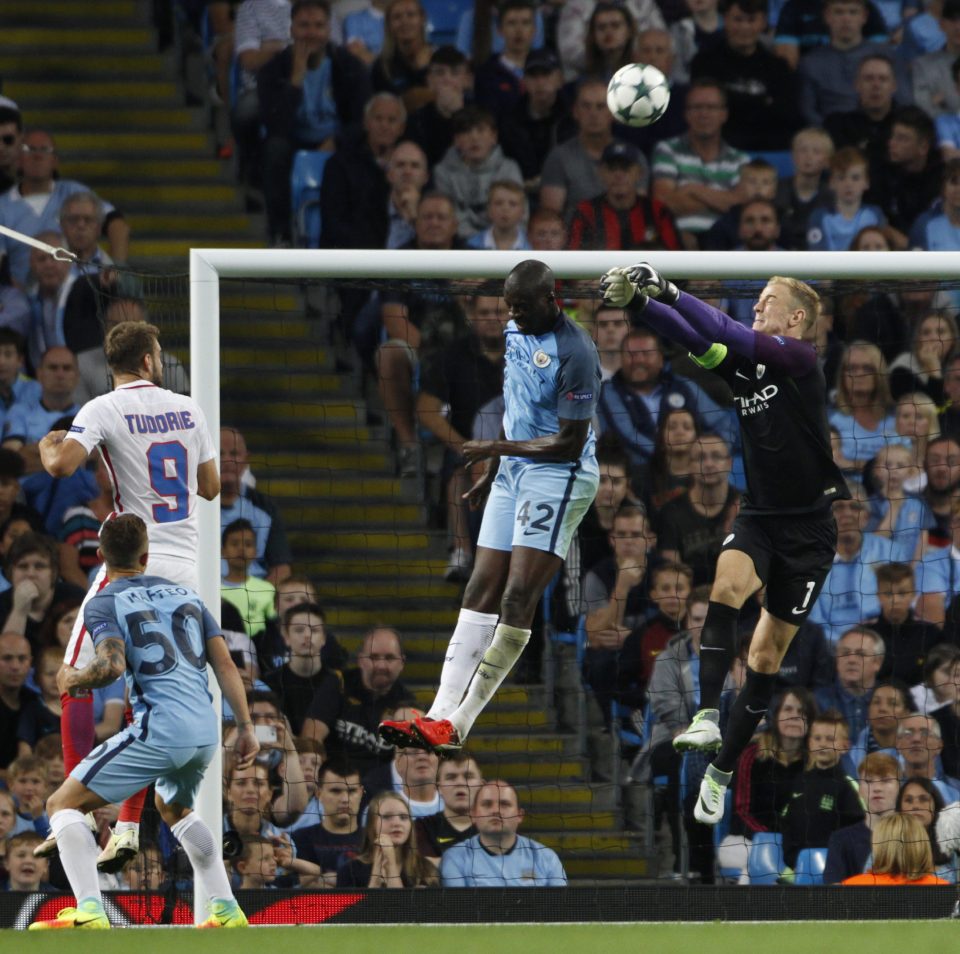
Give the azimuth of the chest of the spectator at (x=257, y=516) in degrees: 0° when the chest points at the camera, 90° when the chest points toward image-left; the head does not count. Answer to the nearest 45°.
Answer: approximately 0°

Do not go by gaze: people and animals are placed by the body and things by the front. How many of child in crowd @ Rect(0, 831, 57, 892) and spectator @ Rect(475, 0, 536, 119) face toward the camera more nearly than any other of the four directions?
2

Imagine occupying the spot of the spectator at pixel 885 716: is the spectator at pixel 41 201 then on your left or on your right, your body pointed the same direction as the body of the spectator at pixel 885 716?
on your right

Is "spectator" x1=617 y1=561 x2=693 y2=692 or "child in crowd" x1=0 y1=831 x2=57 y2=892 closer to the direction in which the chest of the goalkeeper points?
the child in crowd

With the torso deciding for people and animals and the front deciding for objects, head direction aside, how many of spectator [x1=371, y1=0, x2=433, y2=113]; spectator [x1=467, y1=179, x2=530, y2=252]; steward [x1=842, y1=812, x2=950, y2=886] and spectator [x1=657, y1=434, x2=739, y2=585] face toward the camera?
3

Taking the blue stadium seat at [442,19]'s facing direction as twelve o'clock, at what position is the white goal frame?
The white goal frame is roughly at 12 o'clock from the blue stadium seat.
